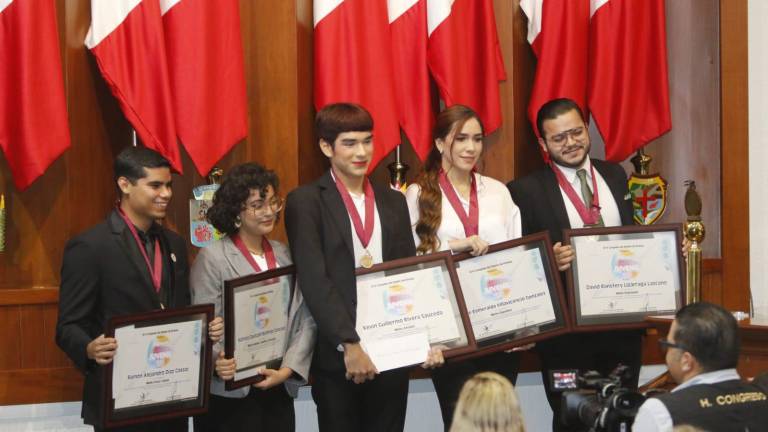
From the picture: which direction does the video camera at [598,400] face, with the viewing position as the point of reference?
facing away from the viewer and to the left of the viewer

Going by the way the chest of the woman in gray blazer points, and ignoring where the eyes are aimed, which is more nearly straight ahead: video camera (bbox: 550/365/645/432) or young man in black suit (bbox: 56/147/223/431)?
the video camera

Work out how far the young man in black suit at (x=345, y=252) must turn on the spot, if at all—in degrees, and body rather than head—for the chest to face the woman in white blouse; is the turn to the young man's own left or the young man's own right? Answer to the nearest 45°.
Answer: approximately 90° to the young man's own left

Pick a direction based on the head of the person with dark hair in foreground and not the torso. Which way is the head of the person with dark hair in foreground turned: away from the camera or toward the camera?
away from the camera

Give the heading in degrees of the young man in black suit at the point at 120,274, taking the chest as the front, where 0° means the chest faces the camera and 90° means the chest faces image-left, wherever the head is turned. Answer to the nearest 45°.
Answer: approximately 315°

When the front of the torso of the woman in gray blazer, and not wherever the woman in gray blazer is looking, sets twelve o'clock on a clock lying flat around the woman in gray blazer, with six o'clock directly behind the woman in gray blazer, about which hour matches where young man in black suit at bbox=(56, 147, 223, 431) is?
The young man in black suit is roughly at 4 o'clock from the woman in gray blazer.
